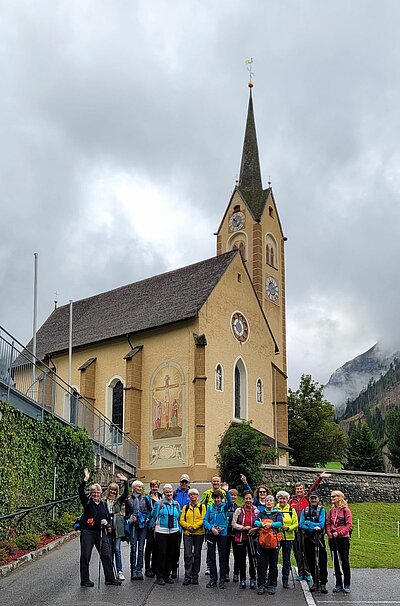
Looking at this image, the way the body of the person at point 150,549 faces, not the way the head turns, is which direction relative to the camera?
toward the camera

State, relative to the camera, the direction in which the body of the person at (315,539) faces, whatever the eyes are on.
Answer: toward the camera

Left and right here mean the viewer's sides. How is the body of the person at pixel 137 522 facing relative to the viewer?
facing the viewer

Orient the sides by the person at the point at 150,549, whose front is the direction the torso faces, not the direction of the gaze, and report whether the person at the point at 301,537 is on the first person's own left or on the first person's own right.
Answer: on the first person's own left

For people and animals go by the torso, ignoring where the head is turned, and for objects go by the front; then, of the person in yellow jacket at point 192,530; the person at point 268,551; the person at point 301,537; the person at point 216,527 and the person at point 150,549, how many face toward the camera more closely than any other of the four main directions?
5

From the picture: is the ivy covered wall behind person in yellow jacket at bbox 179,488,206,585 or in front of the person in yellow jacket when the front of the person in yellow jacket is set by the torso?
behind

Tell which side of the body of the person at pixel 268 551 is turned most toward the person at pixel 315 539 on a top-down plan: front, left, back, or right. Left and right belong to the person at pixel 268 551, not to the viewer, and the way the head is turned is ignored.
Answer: left

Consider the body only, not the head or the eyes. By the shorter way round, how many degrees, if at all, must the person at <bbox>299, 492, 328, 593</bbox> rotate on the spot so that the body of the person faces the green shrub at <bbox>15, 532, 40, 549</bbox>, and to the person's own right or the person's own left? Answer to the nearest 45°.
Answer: approximately 135° to the person's own right

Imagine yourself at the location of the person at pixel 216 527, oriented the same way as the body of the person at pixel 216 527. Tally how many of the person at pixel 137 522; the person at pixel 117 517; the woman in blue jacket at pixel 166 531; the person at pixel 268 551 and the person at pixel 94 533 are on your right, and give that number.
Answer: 4

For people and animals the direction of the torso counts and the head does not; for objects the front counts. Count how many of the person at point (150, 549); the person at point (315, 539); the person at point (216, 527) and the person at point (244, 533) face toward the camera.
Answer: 4

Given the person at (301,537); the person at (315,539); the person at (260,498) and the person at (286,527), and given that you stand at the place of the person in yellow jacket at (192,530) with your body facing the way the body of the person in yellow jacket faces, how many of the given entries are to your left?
4

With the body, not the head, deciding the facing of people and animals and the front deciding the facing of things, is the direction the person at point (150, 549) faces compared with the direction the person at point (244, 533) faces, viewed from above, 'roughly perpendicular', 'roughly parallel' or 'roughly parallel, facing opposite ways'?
roughly parallel

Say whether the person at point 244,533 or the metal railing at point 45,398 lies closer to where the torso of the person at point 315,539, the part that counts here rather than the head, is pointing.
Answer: the person

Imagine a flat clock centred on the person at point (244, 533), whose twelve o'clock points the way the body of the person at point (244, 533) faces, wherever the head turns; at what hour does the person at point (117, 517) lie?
the person at point (117, 517) is roughly at 3 o'clock from the person at point (244, 533).
